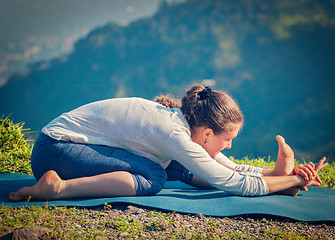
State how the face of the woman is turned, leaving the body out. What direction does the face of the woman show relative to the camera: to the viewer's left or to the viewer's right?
to the viewer's right

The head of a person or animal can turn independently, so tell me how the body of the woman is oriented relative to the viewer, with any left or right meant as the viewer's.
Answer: facing to the right of the viewer

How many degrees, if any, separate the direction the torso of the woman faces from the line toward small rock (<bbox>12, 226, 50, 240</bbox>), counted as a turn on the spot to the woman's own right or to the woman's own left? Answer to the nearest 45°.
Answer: approximately 135° to the woman's own right
